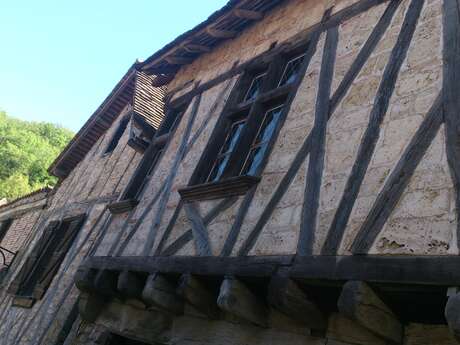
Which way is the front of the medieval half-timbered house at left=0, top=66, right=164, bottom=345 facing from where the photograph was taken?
facing the viewer and to the left of the viewer
